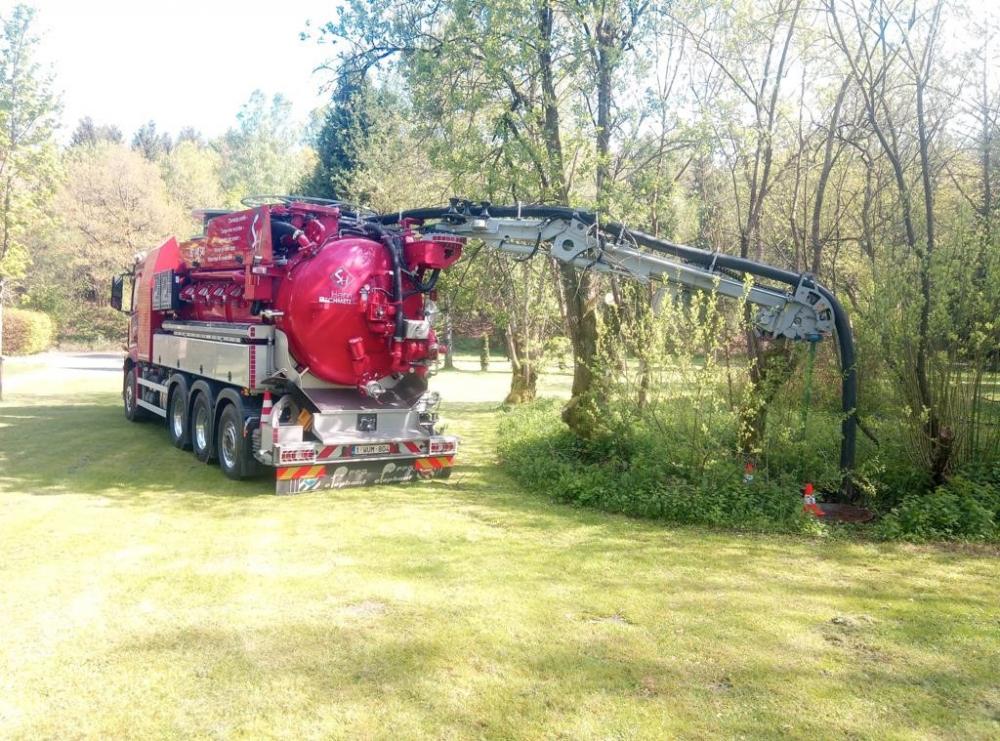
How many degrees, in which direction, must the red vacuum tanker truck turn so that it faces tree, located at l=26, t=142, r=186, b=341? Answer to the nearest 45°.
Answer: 0° — it already faces it

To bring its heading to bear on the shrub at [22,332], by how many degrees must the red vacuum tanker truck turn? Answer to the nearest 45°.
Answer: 0° — it already faces it

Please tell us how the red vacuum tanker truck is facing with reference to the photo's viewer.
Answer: facing away from the viewer and to the left of the viewer

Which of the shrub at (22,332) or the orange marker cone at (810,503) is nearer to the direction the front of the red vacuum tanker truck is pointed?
the shrub

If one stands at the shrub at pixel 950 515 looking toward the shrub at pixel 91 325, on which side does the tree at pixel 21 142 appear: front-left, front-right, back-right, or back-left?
front-left

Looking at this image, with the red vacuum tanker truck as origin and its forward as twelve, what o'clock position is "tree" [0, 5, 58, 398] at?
The tree is roughly at 12 o'clock from the red vacuum tanker truck.

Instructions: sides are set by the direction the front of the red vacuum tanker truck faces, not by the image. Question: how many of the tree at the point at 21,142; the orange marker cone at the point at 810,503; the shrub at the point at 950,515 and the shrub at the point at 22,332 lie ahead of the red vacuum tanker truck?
2

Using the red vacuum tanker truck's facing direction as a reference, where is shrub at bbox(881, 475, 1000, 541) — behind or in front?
behind

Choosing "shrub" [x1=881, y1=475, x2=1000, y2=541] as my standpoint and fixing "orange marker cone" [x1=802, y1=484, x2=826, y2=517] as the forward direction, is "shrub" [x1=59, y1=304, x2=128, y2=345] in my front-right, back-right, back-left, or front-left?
front-right

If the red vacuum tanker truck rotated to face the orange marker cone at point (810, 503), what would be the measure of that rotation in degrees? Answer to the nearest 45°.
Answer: approximately 135° to its right

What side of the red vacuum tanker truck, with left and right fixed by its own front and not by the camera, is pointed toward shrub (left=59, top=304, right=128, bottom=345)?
front
